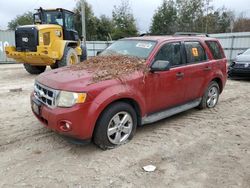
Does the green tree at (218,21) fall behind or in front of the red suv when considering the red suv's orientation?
behind

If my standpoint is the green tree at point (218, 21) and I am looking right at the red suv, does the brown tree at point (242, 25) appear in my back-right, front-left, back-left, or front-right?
back-left

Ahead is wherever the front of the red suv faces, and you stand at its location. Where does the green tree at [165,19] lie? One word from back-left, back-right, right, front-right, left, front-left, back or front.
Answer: back-right

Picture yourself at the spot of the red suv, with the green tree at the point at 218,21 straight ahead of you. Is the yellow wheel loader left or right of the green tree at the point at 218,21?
left

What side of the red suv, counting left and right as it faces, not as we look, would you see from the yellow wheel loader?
right

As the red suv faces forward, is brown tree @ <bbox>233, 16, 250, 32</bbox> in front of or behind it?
behind
